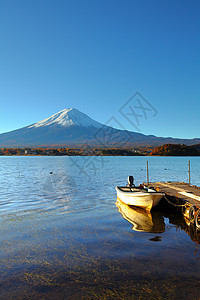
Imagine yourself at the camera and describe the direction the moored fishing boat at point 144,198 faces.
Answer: facing the viewer and to the right of the viewer
